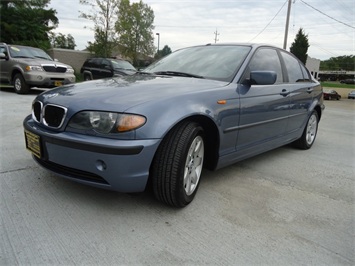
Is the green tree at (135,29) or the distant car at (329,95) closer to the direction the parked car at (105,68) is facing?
the distant car

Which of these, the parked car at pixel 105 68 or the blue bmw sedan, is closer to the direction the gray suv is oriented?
the blue bmw sedan

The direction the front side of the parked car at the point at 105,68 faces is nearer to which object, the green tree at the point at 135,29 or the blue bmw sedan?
the blue bmw sedan

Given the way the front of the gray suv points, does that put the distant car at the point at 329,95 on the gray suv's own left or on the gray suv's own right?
on the gray suv's own left

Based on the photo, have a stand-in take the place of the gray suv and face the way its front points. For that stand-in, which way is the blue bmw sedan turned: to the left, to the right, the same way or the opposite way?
to the right

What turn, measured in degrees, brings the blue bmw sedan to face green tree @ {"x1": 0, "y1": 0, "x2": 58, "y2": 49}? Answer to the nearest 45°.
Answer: approximately 90° to its right

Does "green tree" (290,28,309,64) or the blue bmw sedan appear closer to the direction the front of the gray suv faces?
the blue bmw sedan

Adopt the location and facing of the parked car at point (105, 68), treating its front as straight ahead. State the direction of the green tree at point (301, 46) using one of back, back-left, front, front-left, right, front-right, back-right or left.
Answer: left

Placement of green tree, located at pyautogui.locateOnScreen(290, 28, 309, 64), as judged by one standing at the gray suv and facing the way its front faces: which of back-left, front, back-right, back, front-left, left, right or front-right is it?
left

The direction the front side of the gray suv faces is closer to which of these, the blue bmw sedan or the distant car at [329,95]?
the blue bmw sedan

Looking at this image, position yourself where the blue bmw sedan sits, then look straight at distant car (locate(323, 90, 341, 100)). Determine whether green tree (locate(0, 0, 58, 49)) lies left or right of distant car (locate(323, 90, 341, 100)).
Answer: left

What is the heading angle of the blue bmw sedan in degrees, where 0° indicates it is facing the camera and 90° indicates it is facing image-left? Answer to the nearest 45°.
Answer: approximately 45°
